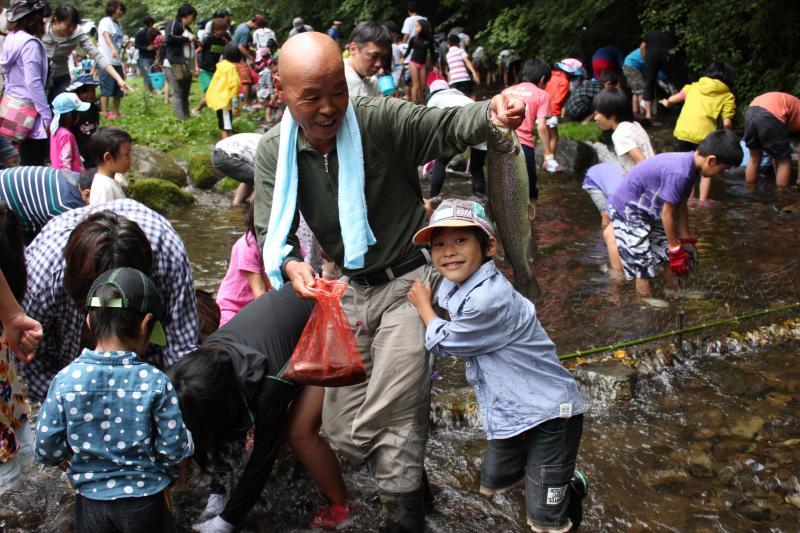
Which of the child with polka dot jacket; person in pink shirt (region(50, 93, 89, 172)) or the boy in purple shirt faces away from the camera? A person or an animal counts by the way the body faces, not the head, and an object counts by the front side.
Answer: the child with polka dot jacket

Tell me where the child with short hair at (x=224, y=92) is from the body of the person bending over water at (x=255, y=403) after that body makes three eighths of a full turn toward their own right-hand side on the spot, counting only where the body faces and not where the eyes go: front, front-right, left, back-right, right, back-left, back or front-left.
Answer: front

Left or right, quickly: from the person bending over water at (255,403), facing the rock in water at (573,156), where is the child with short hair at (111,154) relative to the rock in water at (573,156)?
left

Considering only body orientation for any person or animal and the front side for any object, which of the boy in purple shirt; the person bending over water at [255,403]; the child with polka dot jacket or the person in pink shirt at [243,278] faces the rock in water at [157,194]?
the child with polka dot jacket

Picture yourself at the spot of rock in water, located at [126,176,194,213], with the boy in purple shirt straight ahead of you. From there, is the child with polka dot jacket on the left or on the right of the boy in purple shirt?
right

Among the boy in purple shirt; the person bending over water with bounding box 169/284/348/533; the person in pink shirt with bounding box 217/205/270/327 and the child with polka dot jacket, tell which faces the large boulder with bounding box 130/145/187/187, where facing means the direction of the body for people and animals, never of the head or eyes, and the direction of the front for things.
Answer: the child with polka dot jacket

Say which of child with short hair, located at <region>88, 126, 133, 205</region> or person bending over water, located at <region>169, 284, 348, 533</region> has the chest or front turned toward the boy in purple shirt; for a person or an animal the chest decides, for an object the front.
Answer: the child with short hair

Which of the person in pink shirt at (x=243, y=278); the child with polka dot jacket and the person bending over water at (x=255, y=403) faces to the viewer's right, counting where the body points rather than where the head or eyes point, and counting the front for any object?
the person in pink shirt

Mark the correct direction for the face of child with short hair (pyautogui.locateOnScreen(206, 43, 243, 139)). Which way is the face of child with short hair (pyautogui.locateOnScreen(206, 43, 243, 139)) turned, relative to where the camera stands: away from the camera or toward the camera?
away from the camera

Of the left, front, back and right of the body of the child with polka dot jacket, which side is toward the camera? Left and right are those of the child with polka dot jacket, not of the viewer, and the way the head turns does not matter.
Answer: back

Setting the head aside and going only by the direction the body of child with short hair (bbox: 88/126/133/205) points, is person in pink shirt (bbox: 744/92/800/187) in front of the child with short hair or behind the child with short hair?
in front
